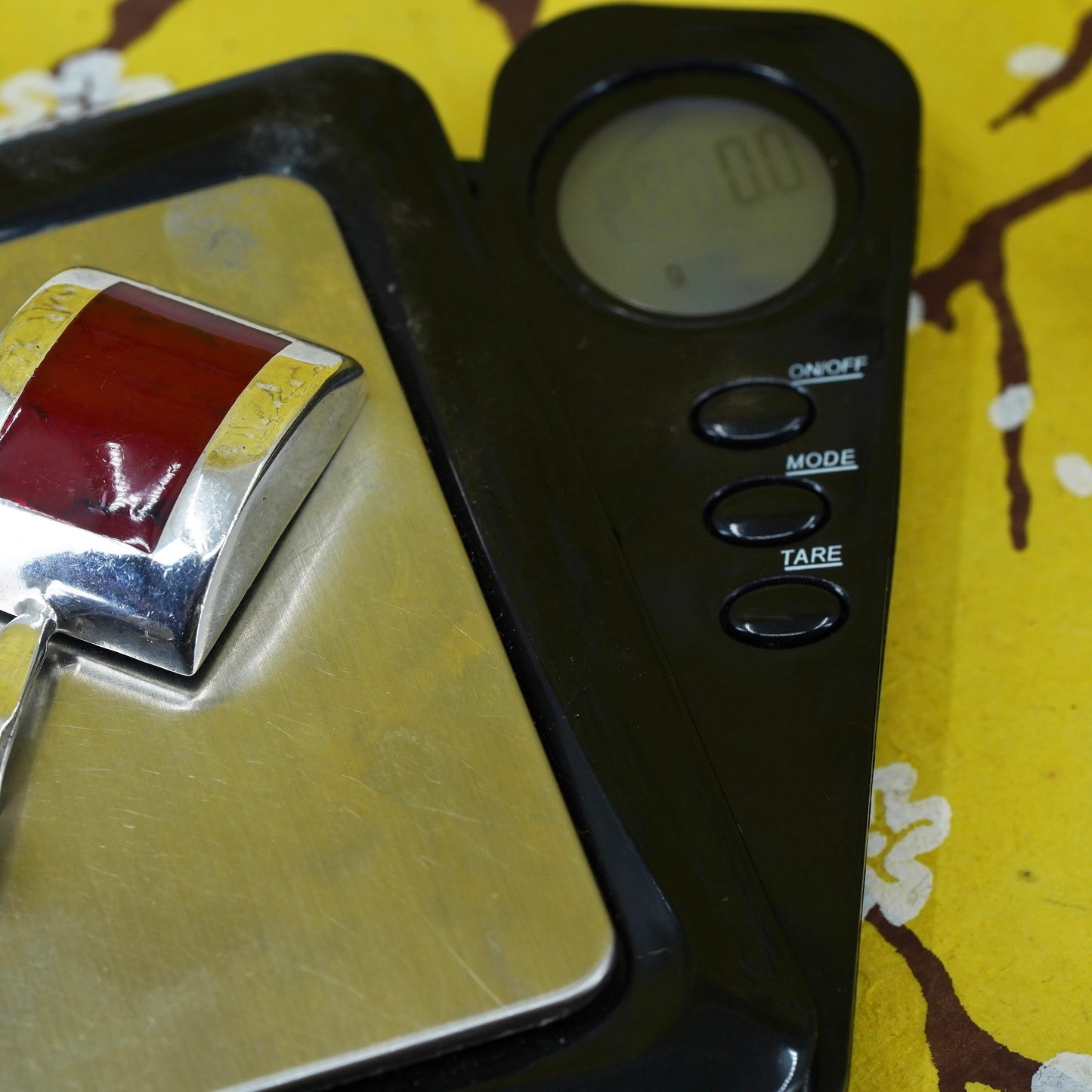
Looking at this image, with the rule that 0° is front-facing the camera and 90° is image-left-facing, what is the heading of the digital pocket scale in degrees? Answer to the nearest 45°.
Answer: approximately 0°
